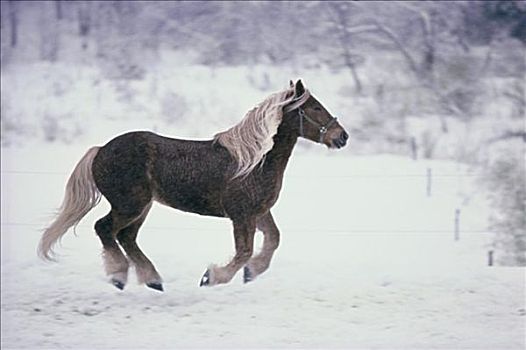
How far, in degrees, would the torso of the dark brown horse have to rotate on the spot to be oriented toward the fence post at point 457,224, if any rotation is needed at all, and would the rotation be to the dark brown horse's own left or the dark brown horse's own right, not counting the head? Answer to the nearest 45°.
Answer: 0° — it already faces it

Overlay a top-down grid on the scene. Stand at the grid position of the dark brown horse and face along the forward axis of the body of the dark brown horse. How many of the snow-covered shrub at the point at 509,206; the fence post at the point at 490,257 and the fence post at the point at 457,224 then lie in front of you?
3

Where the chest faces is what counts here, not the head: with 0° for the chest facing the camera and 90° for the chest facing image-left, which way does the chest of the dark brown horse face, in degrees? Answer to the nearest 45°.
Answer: approximately 270°

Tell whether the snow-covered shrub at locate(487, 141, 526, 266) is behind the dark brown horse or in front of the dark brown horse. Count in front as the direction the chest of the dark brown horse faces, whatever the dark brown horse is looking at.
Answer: in front

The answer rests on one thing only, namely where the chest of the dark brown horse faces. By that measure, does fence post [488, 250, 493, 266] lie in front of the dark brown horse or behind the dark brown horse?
in front
